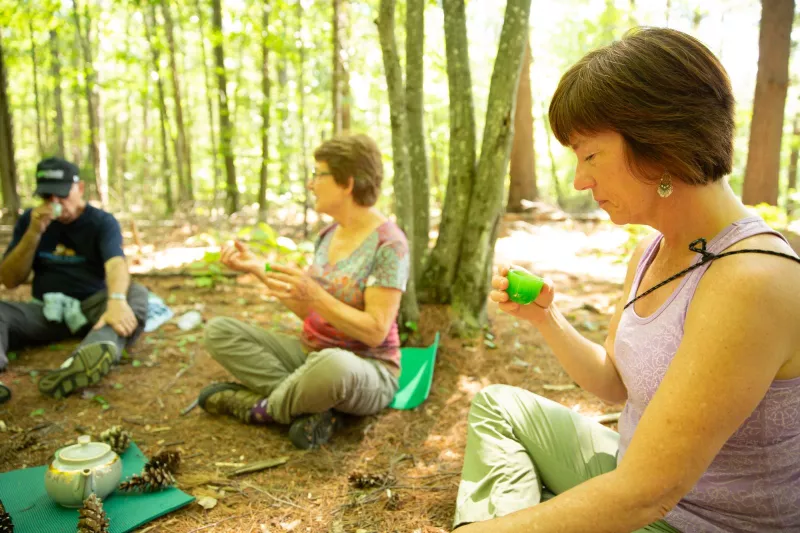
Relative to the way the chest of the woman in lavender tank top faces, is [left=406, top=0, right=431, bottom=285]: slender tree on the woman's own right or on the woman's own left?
on the woman's own right

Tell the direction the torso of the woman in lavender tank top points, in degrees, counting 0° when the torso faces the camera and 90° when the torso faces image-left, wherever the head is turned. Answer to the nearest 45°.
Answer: approximately 90°

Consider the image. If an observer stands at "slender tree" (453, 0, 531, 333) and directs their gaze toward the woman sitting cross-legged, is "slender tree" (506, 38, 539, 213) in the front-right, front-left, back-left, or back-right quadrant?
back-right

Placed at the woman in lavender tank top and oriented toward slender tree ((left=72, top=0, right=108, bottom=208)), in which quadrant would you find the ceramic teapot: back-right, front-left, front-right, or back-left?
front-left

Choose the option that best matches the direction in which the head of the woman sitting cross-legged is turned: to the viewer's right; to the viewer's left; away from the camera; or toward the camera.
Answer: to the viewer's left

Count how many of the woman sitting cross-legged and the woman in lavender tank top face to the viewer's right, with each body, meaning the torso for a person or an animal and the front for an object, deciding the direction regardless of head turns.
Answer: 0

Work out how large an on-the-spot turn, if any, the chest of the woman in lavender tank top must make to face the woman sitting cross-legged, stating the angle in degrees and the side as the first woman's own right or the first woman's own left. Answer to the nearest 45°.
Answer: approximately 45° to the first woman's own right

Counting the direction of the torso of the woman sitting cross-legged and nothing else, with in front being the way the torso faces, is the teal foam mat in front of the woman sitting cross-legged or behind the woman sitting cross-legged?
in front
